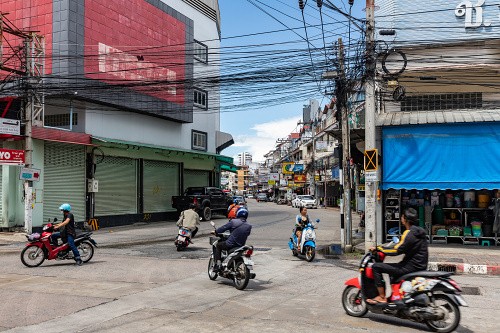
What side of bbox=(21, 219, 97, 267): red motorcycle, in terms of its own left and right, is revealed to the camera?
left

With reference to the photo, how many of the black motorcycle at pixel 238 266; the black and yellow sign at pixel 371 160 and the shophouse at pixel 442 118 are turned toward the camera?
2

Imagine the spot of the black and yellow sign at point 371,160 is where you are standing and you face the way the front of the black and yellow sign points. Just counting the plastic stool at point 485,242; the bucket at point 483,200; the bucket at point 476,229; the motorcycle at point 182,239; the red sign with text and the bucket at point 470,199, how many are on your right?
2

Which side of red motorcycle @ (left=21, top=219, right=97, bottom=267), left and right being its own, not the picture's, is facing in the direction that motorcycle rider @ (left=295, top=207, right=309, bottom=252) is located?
back

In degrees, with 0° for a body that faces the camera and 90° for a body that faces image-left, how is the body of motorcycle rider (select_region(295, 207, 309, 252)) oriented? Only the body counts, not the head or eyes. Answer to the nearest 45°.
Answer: approximately 315°

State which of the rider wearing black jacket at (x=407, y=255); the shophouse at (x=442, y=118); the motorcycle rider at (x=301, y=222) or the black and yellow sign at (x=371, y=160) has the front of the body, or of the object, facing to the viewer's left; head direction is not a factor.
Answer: the rider wearing black jacket

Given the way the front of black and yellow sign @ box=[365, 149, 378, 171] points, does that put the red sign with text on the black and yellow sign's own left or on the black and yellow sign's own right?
on the black and yellow sign's own right

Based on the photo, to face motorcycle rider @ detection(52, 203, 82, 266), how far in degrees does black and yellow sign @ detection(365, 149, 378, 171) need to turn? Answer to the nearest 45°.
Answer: approximately 45° to its right

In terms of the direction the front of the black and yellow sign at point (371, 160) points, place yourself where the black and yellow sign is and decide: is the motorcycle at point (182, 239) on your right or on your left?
on your right

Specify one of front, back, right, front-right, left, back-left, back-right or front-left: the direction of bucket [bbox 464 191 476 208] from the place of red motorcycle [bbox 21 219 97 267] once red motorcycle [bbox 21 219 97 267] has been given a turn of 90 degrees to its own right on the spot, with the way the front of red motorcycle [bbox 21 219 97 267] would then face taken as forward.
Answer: right

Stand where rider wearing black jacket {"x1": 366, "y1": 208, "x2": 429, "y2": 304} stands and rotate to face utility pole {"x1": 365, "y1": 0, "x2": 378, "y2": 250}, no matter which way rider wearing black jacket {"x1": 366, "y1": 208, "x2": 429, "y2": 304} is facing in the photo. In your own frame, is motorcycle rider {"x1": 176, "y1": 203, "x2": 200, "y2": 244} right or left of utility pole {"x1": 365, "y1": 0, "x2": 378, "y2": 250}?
left

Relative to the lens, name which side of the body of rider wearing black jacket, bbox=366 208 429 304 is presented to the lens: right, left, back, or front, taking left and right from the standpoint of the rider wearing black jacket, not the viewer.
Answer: left

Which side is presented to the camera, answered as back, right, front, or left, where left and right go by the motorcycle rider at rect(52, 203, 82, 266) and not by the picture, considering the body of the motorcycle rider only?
left

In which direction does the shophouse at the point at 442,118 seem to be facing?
toward the camera

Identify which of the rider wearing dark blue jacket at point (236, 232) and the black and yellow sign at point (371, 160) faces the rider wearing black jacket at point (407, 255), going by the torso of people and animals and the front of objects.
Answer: the black and yellow sign

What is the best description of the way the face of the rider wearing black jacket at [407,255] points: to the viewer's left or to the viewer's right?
to the viewer's left

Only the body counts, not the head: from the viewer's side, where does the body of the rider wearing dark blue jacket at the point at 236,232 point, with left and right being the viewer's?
facing away from the viewer and to the left of the viewer

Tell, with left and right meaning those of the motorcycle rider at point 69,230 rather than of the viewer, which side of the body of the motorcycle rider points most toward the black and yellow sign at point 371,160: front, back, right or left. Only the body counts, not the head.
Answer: back
